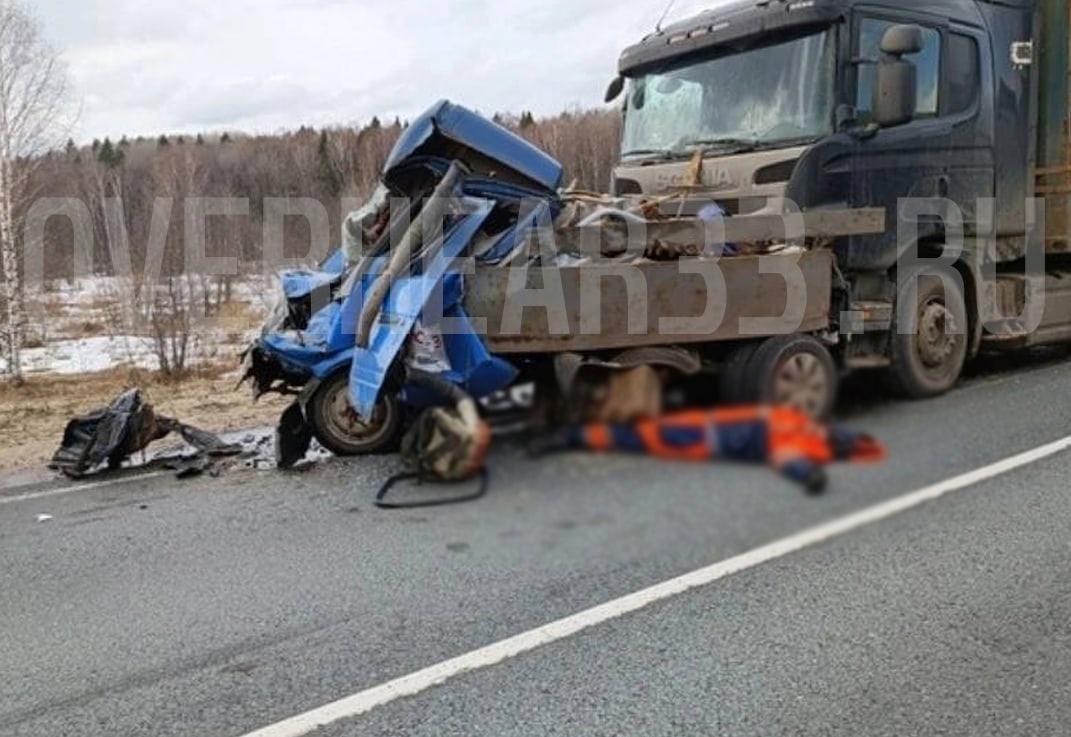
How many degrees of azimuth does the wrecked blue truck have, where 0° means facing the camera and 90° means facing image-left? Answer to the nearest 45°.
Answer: approximately 90°

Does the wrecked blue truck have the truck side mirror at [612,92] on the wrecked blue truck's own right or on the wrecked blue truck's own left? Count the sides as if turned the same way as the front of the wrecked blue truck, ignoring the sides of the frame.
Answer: on the wrecked blue truck's own right

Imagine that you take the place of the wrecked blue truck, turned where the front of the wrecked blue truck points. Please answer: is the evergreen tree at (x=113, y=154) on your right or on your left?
on your right
